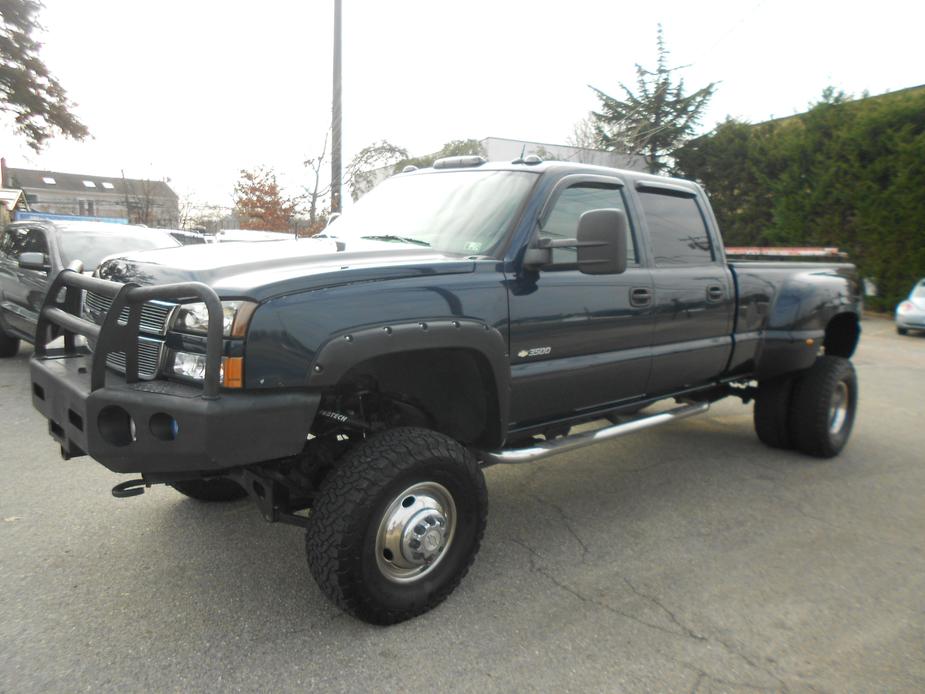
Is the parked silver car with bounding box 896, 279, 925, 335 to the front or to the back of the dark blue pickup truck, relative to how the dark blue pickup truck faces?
to the back

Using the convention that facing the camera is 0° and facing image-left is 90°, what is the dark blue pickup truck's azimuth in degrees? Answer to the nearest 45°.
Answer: approximately 45°

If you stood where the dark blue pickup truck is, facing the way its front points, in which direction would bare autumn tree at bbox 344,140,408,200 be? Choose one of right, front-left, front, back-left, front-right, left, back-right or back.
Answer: back-right

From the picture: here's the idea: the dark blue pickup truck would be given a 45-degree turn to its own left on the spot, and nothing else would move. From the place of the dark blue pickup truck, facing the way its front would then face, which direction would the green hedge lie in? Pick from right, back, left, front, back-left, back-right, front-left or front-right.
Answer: back-left

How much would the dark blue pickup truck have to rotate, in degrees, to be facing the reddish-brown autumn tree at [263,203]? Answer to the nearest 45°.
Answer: approximately 135° to its right

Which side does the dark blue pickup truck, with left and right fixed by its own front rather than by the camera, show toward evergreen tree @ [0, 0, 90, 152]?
right

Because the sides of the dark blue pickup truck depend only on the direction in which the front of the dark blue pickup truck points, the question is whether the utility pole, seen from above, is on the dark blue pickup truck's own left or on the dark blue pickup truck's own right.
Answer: on the dark blue pickup truck's own right
